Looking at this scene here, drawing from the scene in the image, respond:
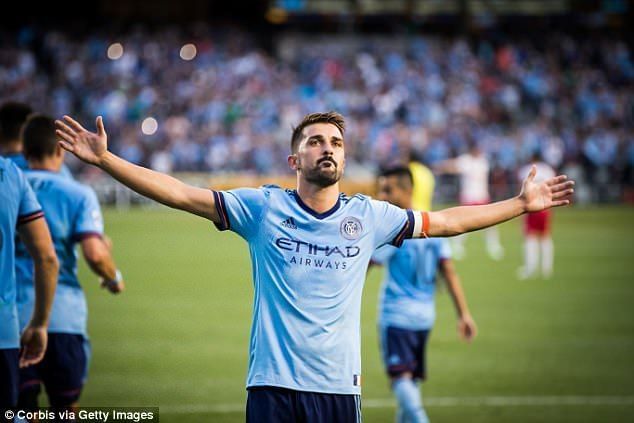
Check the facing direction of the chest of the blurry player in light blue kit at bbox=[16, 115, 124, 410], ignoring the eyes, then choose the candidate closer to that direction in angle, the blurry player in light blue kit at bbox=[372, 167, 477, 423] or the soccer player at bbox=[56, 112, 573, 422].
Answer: the blurry player in light blue kit

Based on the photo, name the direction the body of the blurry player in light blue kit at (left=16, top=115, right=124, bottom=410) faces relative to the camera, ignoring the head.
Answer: away from the camera

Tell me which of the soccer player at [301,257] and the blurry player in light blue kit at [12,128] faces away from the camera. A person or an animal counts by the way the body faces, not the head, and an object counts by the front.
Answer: the blurry player in light blue kit

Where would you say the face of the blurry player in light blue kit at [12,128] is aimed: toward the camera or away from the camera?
away from the camera

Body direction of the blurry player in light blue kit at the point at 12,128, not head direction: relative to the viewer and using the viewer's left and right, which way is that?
facing away from the viewer

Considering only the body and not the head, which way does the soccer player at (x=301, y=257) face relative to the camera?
toward the camera
